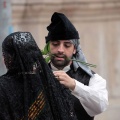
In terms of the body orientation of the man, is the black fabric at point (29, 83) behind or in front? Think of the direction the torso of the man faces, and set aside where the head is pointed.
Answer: in front

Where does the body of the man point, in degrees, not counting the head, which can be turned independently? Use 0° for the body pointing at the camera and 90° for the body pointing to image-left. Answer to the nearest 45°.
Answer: approximately 45°

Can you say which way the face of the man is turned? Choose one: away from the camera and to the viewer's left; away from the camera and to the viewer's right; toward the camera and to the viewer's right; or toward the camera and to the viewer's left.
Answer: toward the camera and to the viewer's left
